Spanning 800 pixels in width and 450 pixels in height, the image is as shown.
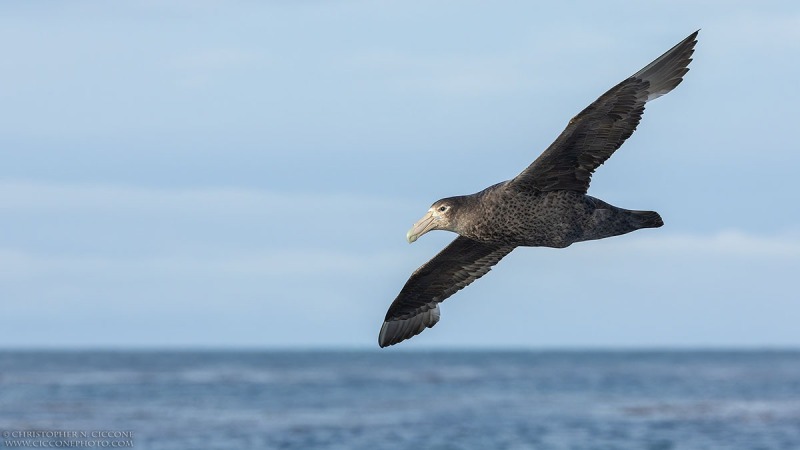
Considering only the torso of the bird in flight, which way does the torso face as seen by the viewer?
to the viewer's left
